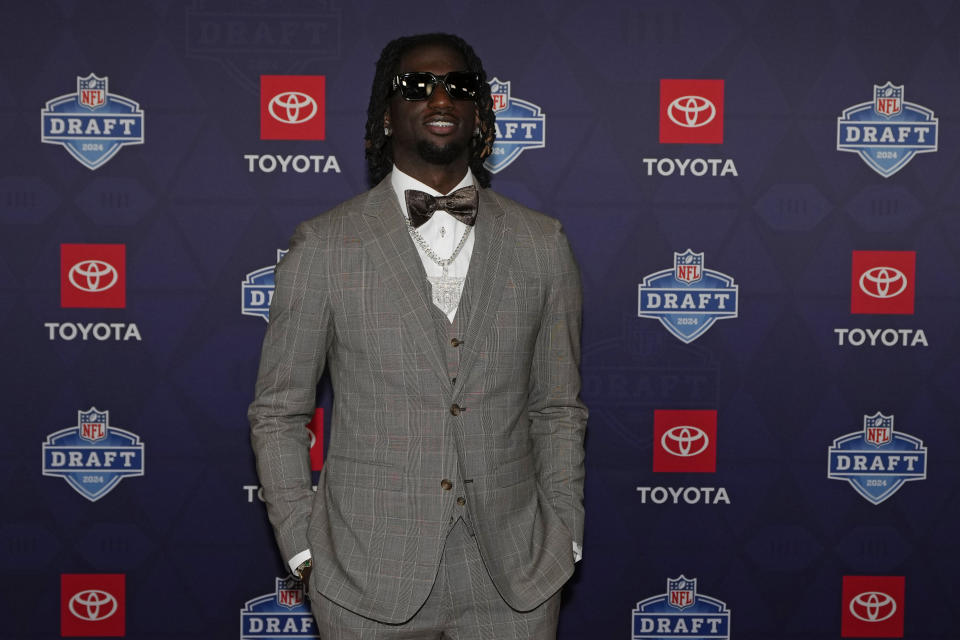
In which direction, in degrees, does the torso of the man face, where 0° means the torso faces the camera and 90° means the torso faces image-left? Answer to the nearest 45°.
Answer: approximately 0°
